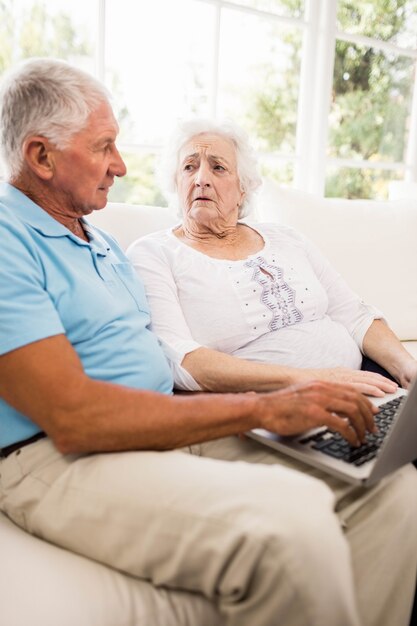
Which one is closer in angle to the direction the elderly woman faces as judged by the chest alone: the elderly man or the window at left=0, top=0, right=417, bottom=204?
the elderly man

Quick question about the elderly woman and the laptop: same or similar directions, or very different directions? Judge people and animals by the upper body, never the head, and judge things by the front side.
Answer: very different directions

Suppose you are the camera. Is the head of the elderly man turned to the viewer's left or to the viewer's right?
to the viewer's right

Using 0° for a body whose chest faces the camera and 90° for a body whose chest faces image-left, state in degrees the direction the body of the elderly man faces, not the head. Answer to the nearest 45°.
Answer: approximately 270°

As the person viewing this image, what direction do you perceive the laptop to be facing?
facing away from the viewer and to the left of the viewer

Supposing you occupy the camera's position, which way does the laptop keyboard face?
facing away from the viewer and to the left of the viewer

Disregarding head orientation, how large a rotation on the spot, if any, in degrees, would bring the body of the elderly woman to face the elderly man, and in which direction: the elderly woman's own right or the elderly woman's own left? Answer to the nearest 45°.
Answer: approximately 45° to the elderly woman's own right

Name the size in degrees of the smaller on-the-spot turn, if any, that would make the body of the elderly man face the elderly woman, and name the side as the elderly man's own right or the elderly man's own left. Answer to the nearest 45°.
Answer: approximately 90° to the elderly man's own left
